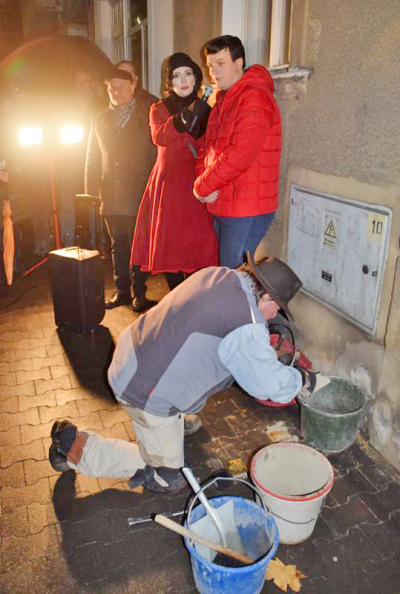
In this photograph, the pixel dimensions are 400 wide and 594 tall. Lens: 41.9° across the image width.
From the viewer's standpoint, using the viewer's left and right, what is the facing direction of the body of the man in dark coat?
facing the viewer

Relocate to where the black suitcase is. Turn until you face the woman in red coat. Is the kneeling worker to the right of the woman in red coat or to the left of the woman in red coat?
right

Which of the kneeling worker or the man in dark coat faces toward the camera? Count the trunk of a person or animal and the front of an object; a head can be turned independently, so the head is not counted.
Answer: the man in dark coat

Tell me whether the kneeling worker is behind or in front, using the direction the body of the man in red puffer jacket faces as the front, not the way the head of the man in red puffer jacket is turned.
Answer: in front

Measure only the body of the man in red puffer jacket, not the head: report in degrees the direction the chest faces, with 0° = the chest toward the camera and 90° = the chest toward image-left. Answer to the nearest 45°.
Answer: approximately 45°

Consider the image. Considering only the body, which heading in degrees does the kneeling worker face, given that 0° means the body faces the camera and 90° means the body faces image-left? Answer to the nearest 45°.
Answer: approximately 270°

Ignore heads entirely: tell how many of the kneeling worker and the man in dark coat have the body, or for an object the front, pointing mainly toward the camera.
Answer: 1

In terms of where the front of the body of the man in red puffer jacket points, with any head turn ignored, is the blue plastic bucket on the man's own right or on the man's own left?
on the man's own left

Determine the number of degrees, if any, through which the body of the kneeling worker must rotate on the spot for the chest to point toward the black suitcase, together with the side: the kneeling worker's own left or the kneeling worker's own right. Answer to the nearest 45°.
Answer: approximately 135° to the kneeling worker's own left

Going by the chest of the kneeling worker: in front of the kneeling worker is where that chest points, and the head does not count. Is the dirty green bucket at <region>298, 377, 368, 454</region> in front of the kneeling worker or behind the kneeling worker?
in front

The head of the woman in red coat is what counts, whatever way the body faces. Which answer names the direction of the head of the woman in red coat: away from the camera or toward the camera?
toward the camera

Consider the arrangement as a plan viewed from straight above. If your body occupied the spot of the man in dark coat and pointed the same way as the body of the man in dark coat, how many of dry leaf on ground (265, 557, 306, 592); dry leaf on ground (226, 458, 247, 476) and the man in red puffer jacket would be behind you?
0

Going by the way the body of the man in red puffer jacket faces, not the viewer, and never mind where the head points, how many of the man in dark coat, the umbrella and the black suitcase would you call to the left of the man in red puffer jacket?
0

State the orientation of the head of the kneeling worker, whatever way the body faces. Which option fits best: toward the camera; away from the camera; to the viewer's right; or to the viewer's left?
to the viewer's right

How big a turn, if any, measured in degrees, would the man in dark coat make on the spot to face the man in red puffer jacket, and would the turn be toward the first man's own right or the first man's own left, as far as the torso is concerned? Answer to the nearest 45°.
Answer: approximately 45° to the first man's own left

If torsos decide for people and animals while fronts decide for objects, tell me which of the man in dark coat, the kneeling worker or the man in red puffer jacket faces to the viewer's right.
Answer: the kneeling worker

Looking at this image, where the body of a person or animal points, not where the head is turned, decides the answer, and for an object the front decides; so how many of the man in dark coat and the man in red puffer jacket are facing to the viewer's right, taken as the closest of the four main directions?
0

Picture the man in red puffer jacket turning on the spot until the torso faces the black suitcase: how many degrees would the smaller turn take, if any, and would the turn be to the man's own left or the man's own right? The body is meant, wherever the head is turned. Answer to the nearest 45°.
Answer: approximately 90° to the man's own right
